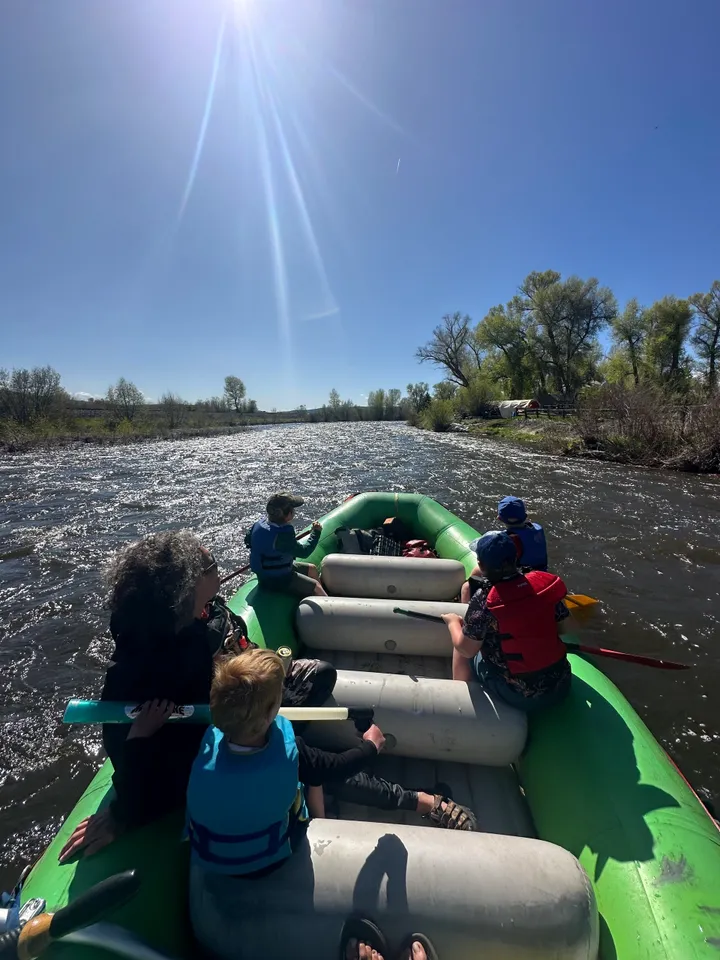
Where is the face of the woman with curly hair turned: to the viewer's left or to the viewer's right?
to the viewer's right

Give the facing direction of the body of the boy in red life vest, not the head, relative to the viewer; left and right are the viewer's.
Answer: facing away from the viewer and to the left of the viewer

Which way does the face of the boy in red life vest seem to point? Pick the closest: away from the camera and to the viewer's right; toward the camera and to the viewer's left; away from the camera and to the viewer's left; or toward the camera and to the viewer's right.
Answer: away from the camera and to the viewer's left

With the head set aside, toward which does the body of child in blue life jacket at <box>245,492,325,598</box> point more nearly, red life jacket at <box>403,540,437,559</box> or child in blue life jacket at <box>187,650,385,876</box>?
the red life jacket

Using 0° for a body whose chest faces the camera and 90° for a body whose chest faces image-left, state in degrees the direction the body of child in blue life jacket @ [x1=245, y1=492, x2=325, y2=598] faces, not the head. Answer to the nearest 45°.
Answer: approximately 225°

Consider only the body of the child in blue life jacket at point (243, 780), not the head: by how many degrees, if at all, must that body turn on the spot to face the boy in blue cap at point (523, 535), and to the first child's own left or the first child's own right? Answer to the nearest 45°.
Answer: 0° — they already face them

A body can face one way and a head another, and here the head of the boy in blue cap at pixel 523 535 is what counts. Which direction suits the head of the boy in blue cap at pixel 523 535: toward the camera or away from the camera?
away from the camera

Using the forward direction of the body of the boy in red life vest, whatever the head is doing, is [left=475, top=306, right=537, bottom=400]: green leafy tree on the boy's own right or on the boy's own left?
on the boy's own right

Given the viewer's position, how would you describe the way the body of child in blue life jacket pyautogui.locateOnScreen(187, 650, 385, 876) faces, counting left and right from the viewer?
facing away from the viewer and to the right of the viewer

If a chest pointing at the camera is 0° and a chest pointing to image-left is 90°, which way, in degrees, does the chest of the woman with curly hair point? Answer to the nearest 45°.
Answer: approximately 225°

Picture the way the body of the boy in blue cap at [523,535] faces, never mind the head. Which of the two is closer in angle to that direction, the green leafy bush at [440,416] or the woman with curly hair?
the green leafy bush
